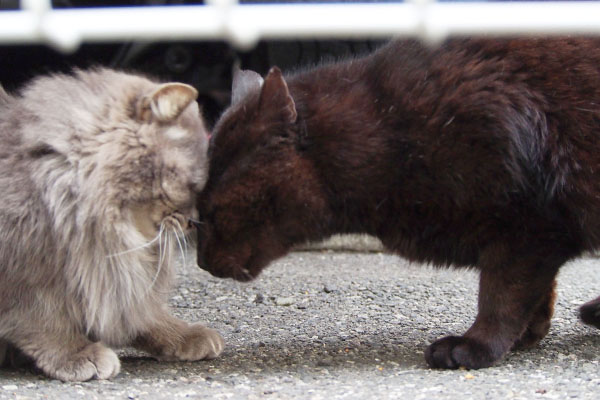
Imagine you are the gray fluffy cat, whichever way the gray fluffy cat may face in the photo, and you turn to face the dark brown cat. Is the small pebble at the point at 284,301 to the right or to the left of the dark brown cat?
left

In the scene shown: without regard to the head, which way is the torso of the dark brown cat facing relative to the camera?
to the viewer's left

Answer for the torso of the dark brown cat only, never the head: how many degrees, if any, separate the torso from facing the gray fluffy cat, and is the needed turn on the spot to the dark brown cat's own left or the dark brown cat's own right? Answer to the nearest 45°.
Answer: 0° — it already faces it

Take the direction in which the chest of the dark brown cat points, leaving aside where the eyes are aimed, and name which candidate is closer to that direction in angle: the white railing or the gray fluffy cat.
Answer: the gray fluffy cat

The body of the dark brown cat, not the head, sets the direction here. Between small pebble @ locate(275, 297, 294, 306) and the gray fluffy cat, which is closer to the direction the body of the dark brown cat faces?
the gray fluffy cat

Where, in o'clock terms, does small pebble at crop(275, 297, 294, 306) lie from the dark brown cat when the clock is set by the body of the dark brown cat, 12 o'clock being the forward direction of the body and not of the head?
The small pebble is roughly at 2 o'clock from the dark brown cat.
